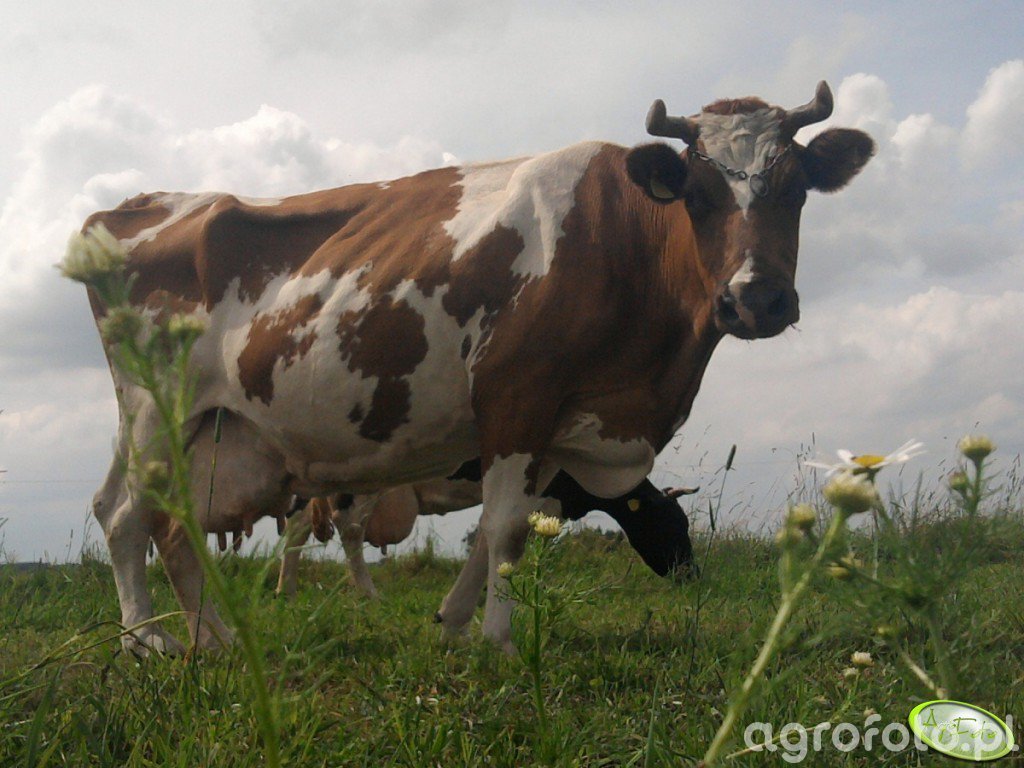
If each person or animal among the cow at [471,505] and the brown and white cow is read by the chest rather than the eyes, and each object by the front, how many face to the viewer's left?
0

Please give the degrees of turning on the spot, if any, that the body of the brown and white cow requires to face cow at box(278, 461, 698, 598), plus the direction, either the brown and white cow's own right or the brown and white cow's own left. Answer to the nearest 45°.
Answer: approximately 135° to the brown and white cow's own left

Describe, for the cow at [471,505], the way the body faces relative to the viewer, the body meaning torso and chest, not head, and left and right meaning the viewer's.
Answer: facing to the right of the viewer

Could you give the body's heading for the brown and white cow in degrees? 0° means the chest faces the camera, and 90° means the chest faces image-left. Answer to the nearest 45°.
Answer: approximately 315°

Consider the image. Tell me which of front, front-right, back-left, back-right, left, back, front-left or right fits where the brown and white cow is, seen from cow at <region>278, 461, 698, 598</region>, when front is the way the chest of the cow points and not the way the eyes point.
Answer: right
